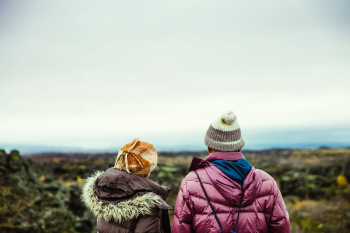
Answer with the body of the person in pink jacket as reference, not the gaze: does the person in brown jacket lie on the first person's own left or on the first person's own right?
on the first person's own left

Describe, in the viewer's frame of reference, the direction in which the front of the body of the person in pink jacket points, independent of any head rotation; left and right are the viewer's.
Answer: facing away from the viewer
